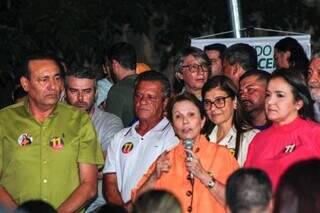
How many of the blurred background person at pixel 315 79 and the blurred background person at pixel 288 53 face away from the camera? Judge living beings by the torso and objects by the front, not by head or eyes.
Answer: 0

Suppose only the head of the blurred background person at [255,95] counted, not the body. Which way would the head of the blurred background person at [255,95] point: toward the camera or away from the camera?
toward the camera

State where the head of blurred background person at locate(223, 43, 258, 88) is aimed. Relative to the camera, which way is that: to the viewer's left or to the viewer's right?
to the viewer's left

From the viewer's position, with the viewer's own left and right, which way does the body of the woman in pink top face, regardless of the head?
facing the viewer and to the left of the viewer

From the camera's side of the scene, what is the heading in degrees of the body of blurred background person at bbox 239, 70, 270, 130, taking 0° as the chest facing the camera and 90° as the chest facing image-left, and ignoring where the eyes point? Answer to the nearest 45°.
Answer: approximately 45°

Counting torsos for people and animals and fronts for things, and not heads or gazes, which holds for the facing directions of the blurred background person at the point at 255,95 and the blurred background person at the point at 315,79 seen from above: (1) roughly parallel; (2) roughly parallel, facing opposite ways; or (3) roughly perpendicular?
roughly parallel

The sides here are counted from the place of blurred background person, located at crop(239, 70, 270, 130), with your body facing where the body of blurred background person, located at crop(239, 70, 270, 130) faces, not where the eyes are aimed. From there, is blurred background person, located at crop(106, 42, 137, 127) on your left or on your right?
on your right

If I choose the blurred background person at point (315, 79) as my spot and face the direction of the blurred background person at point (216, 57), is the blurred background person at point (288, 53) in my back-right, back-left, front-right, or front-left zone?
front-right
